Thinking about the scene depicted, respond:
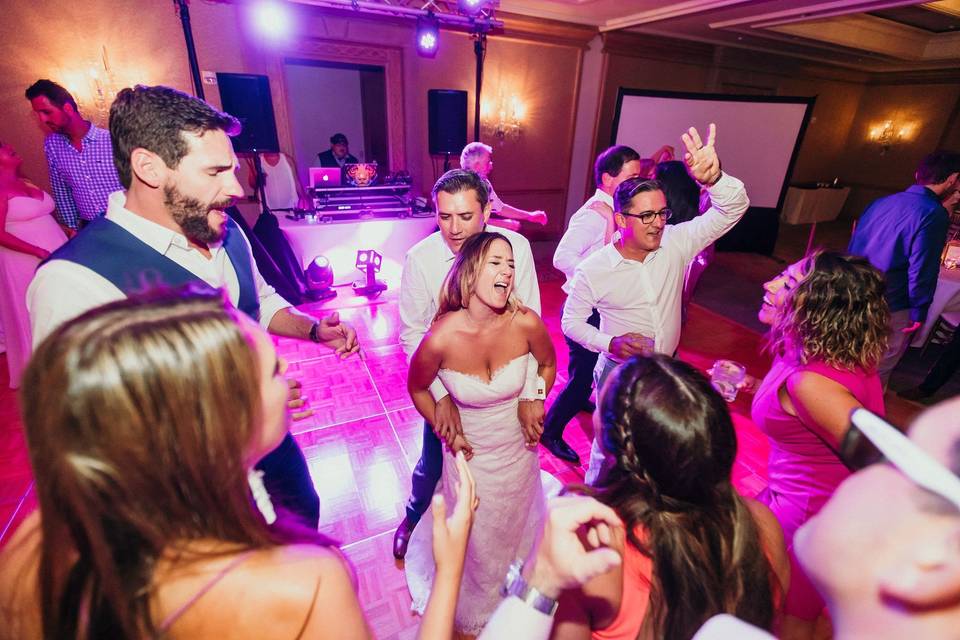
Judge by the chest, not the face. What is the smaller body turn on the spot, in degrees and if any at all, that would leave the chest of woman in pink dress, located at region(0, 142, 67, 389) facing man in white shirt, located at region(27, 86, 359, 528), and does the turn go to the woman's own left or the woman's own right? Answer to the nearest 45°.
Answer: approximately 45° to the woman's own right

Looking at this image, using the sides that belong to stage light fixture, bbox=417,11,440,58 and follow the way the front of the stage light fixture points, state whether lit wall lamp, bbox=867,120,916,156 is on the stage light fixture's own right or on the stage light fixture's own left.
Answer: on the stage light fixture's own left

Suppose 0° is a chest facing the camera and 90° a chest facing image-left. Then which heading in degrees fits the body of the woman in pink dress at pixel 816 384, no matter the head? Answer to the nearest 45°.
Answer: approximately 90°

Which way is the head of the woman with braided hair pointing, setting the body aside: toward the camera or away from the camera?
away from the camera

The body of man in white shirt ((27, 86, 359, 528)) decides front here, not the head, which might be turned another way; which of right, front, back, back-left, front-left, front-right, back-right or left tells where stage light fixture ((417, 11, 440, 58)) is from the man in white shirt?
left

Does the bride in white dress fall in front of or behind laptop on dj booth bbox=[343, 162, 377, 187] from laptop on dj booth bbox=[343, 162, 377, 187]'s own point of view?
behind

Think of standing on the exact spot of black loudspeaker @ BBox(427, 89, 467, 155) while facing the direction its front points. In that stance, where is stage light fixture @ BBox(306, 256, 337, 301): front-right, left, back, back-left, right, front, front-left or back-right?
front-right

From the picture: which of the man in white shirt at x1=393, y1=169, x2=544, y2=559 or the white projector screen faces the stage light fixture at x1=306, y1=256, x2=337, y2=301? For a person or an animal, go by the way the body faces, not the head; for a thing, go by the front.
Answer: the white projector screen

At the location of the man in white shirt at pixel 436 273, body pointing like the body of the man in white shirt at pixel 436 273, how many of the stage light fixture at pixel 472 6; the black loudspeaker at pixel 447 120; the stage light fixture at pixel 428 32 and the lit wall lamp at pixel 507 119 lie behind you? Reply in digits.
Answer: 4

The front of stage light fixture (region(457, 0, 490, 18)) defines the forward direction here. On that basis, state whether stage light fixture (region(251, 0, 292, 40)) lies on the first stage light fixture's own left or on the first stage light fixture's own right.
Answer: on the first stage light fixture's own right

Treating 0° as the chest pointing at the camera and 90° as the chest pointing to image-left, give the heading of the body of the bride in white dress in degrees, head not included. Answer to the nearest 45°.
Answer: approximately 0°

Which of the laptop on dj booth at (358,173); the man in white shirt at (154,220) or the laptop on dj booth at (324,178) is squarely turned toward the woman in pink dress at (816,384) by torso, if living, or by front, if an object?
the man in white shirt

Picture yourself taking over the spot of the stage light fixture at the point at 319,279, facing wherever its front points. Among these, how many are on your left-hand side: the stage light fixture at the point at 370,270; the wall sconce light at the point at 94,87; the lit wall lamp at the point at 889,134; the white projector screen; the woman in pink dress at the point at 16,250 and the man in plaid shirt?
3

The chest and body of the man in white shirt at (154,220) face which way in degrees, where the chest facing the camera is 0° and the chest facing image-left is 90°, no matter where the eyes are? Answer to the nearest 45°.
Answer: approximately 315°

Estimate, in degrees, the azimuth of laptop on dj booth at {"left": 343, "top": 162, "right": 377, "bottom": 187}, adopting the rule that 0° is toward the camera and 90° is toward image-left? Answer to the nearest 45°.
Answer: approximately 180°
